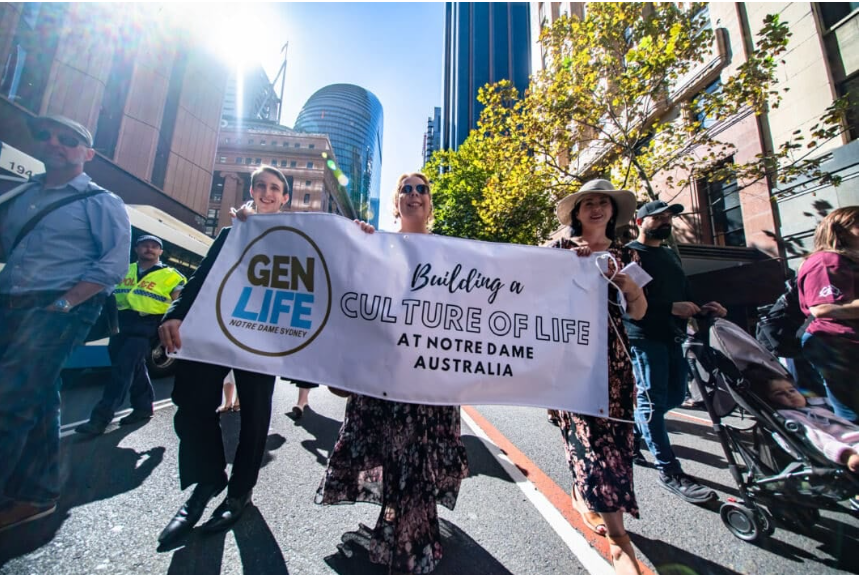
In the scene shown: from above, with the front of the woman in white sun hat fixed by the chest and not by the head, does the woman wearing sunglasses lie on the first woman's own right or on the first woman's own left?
on the first woman's own right

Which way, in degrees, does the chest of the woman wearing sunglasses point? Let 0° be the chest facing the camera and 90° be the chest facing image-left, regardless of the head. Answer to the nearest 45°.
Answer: approximately 0°

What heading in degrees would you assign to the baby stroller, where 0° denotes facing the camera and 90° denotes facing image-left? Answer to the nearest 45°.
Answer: approximately 270°

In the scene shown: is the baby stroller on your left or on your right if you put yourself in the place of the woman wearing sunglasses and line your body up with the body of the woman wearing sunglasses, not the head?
on your left

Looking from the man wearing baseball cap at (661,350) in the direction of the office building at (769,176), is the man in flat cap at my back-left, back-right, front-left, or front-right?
back-left

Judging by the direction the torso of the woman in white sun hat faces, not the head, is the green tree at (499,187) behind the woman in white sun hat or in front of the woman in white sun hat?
behind

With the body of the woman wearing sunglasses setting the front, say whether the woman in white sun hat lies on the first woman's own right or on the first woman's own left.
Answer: on the first woman's own left
